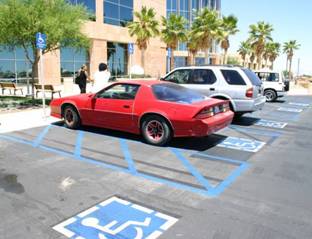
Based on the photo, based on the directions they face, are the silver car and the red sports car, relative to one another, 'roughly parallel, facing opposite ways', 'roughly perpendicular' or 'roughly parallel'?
roughly parallel

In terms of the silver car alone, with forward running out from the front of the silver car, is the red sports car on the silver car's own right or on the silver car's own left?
on the silver car's own left

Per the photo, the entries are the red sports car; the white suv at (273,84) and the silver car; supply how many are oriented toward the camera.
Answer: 0

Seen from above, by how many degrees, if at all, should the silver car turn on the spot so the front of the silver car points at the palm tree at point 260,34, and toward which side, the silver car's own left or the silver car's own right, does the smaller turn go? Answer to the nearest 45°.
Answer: approximately 45° to the silver car's own right

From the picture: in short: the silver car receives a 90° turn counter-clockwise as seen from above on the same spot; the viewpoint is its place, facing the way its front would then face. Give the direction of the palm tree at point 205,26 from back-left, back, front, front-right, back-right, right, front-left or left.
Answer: back-right

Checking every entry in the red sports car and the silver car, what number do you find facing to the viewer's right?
0

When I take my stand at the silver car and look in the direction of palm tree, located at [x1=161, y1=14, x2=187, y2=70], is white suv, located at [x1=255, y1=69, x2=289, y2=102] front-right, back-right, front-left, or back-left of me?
front-right

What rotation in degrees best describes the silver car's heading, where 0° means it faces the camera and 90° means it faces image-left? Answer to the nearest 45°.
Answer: approximately 135°

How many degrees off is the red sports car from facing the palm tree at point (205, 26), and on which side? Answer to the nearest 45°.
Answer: approximately 45° to its right

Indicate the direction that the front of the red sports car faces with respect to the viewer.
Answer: facing away from the viewer and to the left of the viewer
